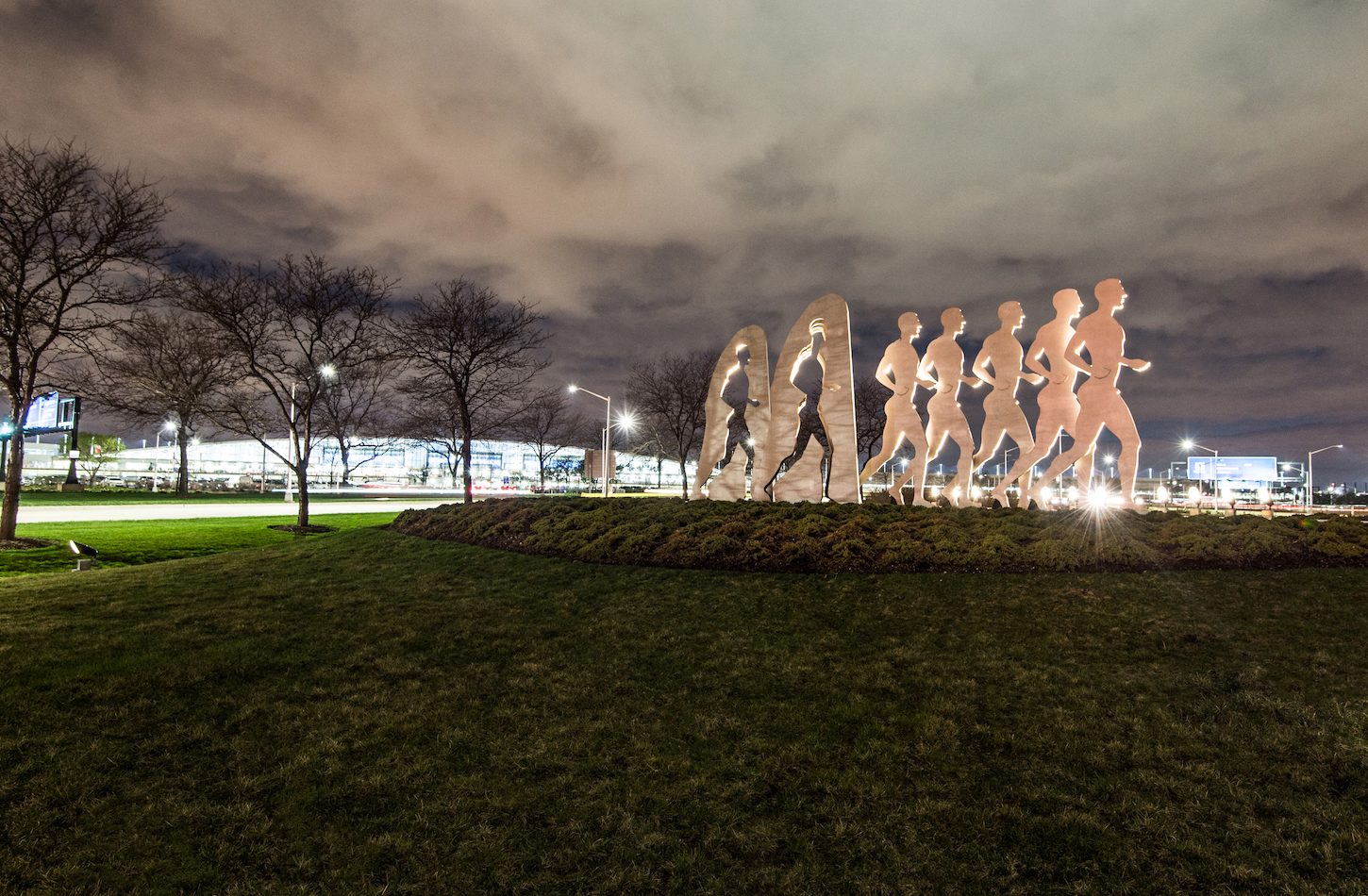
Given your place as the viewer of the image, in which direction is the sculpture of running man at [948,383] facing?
facing to the right of the viewer

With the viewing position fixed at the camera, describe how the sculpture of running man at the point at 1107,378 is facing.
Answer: facing to the right of the viewer

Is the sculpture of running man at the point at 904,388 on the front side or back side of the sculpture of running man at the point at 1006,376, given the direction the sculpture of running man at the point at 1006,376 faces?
on the back side

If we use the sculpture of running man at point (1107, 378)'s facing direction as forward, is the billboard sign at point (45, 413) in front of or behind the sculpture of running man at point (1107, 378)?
behind

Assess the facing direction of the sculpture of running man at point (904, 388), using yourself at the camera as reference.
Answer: facing to the right of the viewer

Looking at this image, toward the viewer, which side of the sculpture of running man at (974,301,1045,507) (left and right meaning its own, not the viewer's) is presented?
right

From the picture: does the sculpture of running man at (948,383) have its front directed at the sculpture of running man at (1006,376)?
yes
